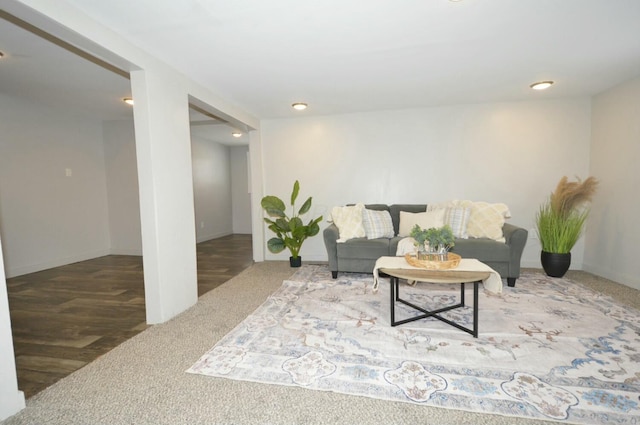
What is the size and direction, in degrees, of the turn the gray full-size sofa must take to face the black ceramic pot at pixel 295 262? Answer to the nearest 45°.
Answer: approximately 90° to its right

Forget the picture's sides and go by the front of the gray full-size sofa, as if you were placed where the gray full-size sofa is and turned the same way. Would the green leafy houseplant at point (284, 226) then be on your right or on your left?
on your right

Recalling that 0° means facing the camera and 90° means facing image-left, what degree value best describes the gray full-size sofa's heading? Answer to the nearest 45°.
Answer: approximately 0°

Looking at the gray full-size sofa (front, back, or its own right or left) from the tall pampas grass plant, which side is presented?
left

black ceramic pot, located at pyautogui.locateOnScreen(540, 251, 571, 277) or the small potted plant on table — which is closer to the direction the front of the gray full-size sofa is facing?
the small potted plant on table

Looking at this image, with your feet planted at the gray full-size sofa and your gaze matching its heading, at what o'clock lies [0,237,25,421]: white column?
The white column is roughly at 1 o'clock from the gray full-size sofa.

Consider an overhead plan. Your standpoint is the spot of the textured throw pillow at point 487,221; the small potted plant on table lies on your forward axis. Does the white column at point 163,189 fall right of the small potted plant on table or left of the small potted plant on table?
right

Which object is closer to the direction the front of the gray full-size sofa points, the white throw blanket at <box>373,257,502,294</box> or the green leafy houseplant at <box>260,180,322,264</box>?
the white throw blanket

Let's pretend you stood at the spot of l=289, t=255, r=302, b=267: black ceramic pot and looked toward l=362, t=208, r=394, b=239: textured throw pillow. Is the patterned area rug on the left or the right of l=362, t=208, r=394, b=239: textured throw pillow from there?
right
